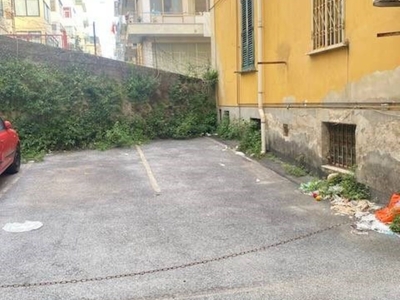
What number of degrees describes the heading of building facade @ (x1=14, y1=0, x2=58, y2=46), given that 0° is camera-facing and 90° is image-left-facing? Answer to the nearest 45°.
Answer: approximately 0°

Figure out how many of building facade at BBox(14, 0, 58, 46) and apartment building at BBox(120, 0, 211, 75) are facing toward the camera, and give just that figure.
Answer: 2

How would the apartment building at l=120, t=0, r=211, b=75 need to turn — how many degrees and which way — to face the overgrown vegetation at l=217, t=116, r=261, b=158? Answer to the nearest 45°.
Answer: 0° — it already faces it

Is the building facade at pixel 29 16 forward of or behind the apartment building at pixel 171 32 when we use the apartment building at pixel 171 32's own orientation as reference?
behind

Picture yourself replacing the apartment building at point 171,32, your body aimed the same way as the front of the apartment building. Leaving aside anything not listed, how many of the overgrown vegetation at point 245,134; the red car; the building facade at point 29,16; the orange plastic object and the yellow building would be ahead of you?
4

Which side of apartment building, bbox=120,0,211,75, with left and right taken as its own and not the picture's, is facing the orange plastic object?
front

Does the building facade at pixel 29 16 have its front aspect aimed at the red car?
yes

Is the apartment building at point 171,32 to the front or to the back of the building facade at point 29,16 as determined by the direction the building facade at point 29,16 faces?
to the front

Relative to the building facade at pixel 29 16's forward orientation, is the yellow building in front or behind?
in front

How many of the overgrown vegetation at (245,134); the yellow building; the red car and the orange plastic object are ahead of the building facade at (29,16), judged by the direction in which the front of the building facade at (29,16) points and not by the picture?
4

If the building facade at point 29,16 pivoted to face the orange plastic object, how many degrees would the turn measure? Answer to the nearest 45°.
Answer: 0° — it already faces it

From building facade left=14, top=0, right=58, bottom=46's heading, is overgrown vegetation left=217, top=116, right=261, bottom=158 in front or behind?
in front
